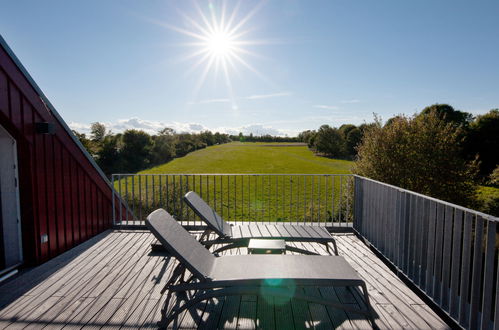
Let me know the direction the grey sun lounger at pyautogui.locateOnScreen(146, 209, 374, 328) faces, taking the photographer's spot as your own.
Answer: facing to the right of the viewer

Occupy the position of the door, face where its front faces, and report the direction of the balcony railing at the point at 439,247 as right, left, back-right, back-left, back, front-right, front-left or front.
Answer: front-right

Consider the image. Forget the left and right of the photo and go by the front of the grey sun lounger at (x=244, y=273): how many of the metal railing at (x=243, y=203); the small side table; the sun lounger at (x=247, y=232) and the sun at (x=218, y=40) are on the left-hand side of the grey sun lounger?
4

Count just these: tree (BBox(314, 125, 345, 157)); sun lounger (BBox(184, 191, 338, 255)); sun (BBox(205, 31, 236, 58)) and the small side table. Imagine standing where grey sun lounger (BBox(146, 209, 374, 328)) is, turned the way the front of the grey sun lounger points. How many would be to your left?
4

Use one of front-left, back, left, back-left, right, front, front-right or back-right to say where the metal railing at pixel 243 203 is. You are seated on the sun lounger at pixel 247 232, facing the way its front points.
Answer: left

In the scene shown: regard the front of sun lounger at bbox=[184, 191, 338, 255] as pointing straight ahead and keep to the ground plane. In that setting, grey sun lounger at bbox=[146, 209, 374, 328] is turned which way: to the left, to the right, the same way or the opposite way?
the same way

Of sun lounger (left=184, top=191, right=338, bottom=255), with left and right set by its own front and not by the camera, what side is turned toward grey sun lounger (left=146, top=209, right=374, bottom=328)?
right

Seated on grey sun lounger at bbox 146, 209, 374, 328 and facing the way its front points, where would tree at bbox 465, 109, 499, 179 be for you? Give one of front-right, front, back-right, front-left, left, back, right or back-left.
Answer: front-left

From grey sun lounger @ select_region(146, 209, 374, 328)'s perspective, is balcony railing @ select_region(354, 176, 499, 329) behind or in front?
in front

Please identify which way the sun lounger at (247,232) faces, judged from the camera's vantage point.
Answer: facing to the right of the viewer

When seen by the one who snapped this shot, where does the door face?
facing to the right of the viewer

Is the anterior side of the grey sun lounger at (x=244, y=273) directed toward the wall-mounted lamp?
no

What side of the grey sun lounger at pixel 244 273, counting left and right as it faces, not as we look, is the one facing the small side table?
left

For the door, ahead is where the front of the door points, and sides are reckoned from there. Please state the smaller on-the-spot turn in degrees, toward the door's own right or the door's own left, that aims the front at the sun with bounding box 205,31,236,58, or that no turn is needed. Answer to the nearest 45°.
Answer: approximately 45° to the door's own left

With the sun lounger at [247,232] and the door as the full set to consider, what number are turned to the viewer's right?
2

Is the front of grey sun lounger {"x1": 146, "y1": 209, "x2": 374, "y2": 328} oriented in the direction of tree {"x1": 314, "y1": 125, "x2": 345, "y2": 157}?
no

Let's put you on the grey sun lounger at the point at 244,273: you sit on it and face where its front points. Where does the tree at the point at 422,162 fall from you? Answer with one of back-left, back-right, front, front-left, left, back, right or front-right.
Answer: front-left
